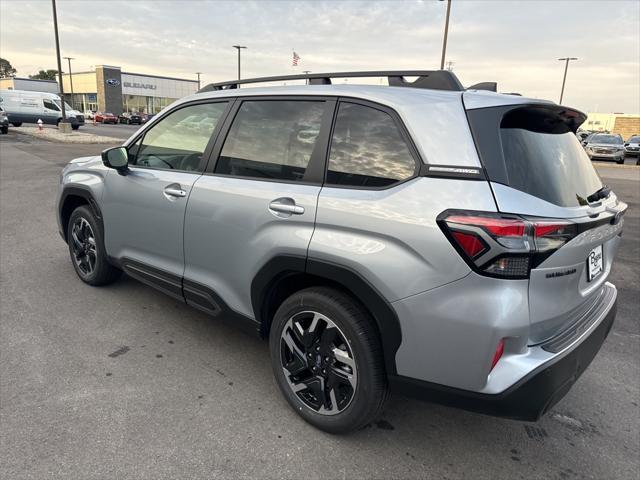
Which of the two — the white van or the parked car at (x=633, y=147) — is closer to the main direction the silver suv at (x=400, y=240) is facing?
the white van

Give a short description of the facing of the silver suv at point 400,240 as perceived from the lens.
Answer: facing away from the viewer and to the left of the viewer

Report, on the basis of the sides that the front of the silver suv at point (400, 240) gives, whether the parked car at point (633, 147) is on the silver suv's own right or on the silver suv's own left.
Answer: on the silver suv's own right

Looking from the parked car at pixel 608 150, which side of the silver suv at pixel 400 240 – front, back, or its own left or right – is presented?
right

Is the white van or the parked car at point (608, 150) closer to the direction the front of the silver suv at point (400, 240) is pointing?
the white van

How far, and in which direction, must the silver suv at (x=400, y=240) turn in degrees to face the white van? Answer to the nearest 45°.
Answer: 0° — it already faces it
